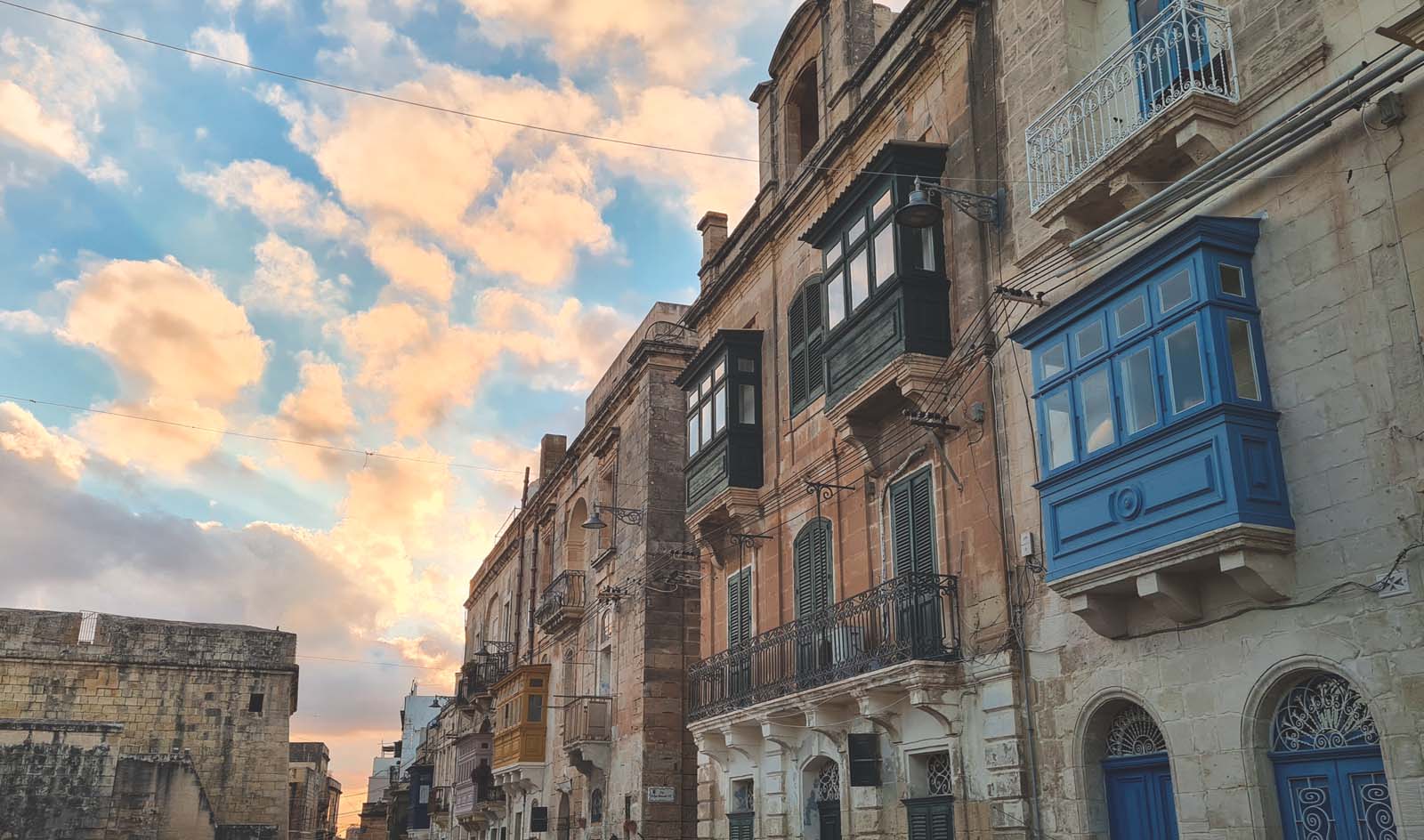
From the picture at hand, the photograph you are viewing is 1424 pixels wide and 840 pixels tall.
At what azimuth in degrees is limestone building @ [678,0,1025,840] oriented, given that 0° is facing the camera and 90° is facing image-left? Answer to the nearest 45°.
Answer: approximately 45°

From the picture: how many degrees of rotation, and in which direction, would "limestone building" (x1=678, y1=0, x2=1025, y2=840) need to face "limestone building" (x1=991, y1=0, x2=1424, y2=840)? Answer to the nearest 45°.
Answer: approximately 90° to its left

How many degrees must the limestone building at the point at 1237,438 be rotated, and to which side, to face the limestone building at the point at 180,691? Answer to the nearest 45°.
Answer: approximately 90° to its right

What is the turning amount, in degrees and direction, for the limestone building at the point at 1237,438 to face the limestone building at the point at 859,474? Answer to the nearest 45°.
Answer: approximately 90° to its right

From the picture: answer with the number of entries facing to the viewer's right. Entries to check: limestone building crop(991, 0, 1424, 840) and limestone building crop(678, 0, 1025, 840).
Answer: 0

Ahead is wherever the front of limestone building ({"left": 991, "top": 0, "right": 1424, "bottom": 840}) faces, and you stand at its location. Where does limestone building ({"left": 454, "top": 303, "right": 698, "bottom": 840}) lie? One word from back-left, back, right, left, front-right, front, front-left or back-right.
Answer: right

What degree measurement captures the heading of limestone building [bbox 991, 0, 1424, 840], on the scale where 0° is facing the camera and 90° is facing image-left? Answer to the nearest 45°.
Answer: approximately 45°

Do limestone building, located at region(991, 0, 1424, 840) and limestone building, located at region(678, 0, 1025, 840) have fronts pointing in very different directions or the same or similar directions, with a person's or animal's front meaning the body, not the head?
same or similar directions
